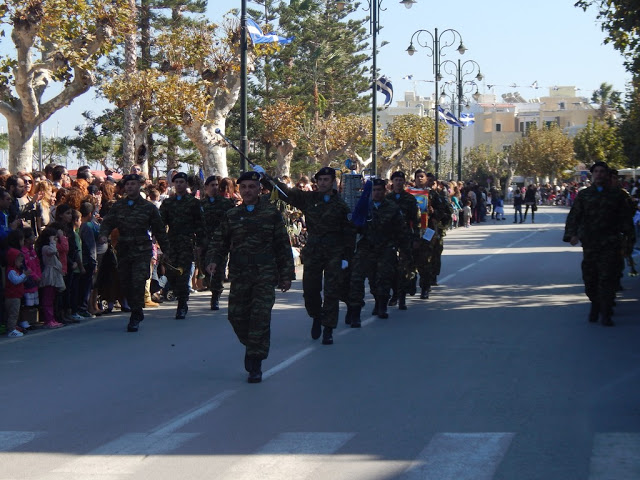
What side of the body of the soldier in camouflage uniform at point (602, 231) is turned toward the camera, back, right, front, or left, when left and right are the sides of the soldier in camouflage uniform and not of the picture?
front

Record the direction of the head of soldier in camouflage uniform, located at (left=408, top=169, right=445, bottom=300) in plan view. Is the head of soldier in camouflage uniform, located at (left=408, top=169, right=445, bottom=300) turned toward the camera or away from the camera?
toward the camera

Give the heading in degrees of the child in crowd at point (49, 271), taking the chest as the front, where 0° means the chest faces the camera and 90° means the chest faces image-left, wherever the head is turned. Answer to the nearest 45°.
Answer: approximately 270°

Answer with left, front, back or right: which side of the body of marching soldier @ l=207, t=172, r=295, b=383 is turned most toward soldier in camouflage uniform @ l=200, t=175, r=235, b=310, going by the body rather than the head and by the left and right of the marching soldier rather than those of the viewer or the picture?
back

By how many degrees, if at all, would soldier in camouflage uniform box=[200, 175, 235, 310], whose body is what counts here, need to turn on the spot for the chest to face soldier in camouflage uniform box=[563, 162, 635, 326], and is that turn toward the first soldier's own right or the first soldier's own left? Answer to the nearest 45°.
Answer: approximately 45° to the first soldier's own left

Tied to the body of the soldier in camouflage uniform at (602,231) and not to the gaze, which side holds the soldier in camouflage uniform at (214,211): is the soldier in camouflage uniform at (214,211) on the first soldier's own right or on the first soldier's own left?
on the first soldier's own right

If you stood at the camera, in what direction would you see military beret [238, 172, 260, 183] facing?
facing the viewer

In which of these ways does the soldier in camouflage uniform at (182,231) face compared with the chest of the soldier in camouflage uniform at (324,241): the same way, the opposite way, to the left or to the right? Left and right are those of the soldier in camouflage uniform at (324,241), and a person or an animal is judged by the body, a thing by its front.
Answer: the same way

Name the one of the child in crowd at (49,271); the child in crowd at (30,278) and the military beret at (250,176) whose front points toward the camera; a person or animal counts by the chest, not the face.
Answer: the military beret

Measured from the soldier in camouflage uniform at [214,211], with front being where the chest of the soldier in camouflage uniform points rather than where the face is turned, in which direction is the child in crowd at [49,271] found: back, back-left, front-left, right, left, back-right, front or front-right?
front-right

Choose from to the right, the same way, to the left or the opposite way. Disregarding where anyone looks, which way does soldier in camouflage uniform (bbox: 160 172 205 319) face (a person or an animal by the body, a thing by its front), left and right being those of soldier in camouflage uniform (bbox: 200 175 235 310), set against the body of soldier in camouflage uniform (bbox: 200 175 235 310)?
the same way

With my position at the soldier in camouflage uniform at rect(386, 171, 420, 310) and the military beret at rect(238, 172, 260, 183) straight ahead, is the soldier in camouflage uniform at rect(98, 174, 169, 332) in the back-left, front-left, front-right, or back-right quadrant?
front-right

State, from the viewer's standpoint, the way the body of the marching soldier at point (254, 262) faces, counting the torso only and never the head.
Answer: toward the camera

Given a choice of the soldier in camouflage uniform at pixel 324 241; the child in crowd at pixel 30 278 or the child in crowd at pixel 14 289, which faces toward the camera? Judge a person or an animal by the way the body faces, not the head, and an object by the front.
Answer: the soldier in camouflage uniform

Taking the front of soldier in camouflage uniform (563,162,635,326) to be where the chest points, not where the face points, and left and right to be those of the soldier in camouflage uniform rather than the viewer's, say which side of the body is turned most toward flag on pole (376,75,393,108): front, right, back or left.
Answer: back

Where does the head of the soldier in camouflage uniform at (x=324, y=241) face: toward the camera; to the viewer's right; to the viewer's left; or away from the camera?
toward the camera

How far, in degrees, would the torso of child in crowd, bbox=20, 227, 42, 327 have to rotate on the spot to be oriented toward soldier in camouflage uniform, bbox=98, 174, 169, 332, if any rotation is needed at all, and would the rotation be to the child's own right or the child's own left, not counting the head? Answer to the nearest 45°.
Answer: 0° — they already face them

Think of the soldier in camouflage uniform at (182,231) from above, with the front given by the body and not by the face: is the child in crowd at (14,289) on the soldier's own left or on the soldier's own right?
on the soldier's own right

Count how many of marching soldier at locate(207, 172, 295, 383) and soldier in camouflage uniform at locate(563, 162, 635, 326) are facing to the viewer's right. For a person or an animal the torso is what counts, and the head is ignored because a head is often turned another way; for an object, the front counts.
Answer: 0

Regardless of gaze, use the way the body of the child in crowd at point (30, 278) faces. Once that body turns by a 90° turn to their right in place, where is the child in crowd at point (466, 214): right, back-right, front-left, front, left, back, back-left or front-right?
back-left
